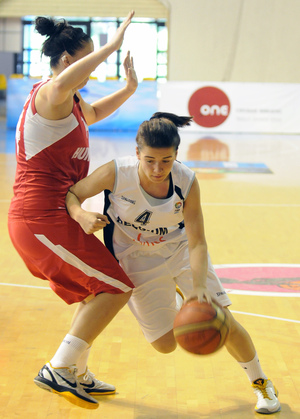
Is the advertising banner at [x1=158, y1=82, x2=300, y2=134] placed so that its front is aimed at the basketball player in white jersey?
yes

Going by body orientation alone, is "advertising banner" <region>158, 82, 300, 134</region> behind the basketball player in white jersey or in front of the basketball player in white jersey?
behind

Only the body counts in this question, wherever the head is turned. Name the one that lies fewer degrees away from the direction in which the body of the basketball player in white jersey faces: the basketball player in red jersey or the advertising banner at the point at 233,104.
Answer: the basketball player in red jersey

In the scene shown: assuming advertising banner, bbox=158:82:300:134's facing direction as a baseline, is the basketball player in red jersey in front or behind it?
in front

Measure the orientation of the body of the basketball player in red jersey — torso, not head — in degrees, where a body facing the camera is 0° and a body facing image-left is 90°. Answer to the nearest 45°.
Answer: approximately 270°

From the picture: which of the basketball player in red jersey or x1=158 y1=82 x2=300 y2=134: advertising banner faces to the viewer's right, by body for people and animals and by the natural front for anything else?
the basketball player in red jersey

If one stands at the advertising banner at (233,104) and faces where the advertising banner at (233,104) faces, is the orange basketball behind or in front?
in front
